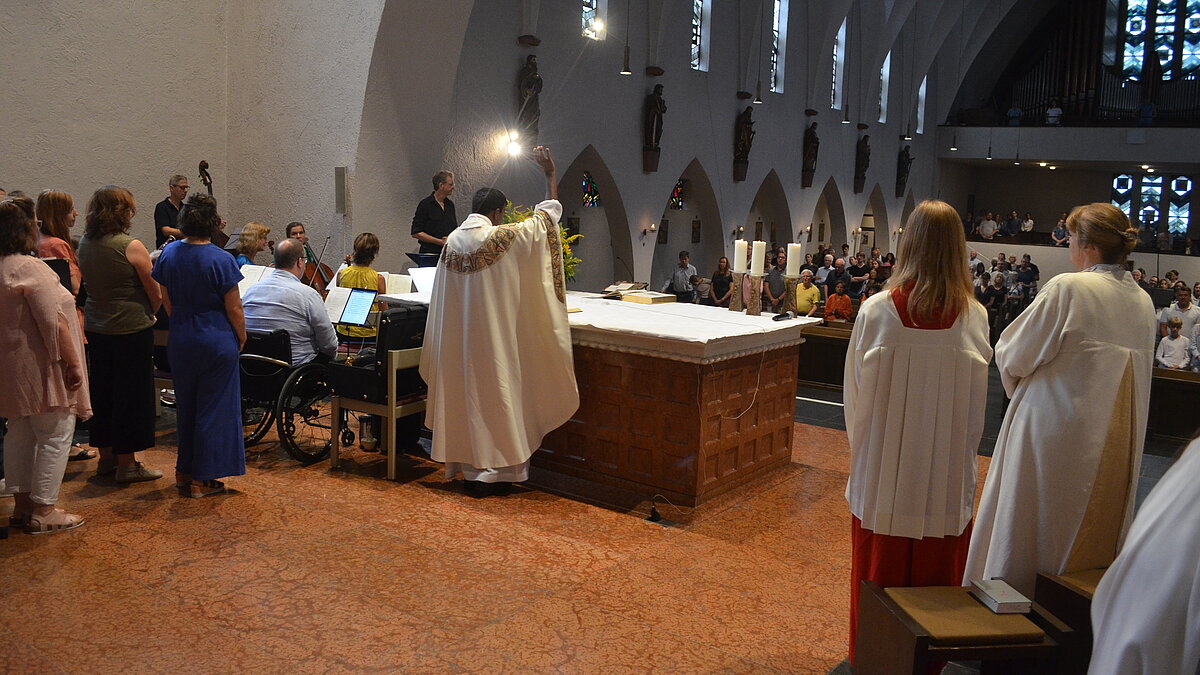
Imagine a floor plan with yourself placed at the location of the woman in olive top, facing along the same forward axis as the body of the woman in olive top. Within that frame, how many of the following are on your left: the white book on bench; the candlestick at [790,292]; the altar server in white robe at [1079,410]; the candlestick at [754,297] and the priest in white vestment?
0

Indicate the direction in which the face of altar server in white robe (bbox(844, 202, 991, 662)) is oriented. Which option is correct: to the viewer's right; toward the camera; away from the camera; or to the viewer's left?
away from the camera

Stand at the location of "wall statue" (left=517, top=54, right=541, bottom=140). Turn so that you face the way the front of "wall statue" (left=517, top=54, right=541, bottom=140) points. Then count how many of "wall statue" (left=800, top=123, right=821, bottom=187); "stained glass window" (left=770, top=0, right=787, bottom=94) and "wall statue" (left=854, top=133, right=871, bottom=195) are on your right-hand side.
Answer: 0

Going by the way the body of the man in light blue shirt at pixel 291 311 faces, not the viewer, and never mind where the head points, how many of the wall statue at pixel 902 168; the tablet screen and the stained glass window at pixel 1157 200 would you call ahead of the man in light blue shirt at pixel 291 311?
3

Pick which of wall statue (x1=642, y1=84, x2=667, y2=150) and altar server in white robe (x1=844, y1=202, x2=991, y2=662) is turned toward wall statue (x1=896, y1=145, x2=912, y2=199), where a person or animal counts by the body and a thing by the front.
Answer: the altar server in white robe

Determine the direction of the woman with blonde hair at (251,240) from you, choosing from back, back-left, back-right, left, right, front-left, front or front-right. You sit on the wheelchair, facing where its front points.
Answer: front-left

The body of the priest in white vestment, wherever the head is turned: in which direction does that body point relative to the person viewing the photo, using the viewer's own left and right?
facing away from the viewer and to the right of the viewer

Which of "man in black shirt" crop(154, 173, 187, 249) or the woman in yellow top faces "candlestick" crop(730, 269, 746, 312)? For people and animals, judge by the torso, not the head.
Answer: the man in black shirt

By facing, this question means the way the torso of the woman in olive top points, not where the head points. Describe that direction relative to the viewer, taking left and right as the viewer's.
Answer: facing away from the viewer and to the right of the viewer

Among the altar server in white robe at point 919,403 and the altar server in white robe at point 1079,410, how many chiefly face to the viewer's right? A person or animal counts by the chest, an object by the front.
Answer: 0

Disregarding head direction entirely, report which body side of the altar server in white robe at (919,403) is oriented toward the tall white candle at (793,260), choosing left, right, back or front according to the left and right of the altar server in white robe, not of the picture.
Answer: front

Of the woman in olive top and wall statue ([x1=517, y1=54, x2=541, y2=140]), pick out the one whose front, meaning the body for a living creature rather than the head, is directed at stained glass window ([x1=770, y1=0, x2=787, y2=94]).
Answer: the woman in olive top

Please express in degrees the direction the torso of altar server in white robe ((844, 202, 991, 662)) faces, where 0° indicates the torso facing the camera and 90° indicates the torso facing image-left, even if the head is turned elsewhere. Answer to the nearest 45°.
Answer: approximately 180°

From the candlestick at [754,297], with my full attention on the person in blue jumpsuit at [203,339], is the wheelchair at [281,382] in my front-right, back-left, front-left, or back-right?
front-right

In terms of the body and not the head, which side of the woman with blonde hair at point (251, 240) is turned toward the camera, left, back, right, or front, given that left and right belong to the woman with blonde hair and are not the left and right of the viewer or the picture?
right

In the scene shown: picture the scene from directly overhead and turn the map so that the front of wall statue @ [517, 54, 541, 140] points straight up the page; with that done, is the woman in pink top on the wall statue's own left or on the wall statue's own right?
on the wall statue's own right

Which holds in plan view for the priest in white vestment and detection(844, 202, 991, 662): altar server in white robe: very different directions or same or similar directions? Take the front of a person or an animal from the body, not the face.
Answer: same or similar directions
